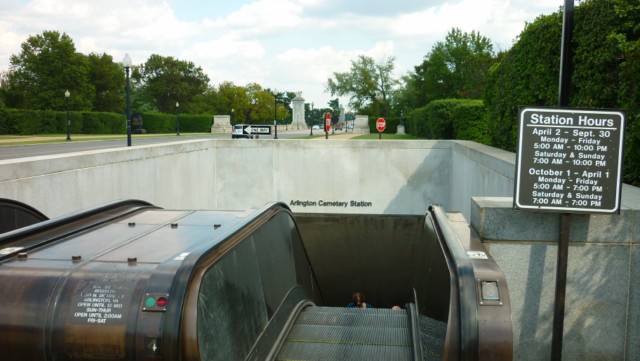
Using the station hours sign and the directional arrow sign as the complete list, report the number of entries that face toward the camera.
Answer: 2

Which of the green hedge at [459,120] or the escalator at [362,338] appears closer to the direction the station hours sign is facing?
the escalator

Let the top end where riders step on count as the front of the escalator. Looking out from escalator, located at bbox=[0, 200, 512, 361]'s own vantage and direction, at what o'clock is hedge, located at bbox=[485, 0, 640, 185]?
The hedge is roughly at 8 o'clock from the escalator.

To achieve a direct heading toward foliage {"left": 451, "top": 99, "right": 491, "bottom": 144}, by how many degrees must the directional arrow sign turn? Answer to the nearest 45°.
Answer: approximately 45° to its left

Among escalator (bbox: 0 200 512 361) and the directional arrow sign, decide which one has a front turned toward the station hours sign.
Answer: the directional arrow sign
